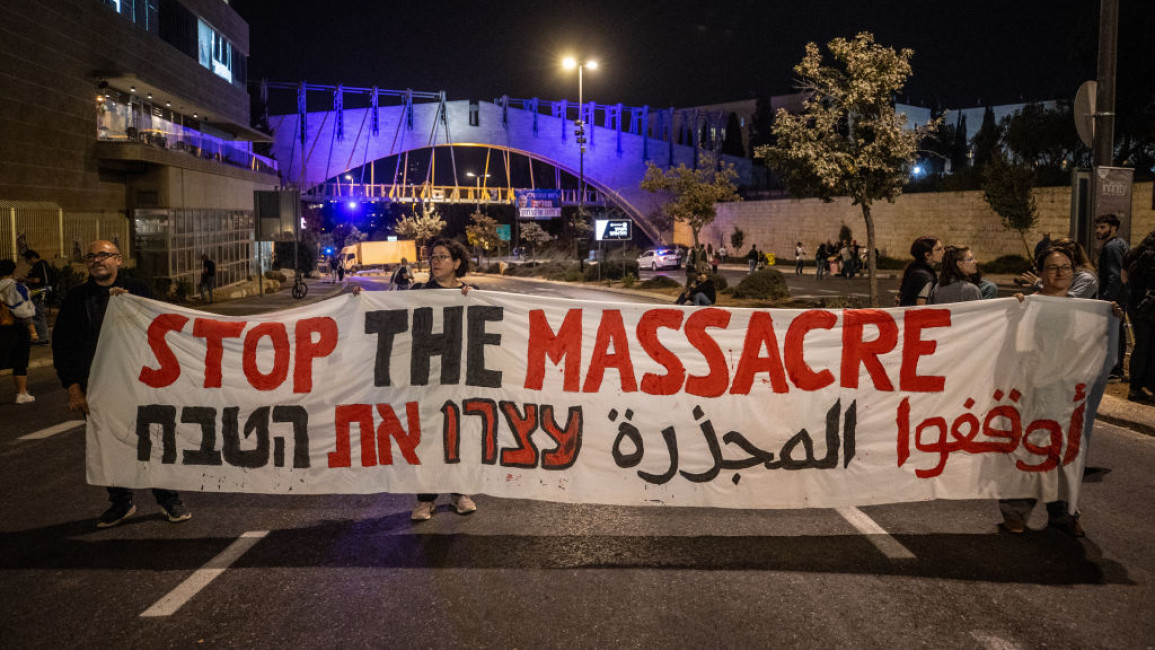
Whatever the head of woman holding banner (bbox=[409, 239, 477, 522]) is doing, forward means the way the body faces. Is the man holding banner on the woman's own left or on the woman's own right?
on the woman's own right

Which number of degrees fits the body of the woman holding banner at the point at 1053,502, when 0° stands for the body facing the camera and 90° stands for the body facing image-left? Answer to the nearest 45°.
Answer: approximately 0°

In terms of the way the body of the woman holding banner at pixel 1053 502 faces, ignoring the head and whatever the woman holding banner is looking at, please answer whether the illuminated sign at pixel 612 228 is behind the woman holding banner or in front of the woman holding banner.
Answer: behind

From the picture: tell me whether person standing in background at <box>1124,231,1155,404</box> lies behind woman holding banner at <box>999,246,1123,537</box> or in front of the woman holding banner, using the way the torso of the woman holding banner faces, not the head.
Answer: behind

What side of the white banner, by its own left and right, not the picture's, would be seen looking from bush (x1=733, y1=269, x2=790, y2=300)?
back

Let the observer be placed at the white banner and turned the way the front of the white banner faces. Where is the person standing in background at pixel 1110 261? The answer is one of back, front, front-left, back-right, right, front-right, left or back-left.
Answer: back-left
